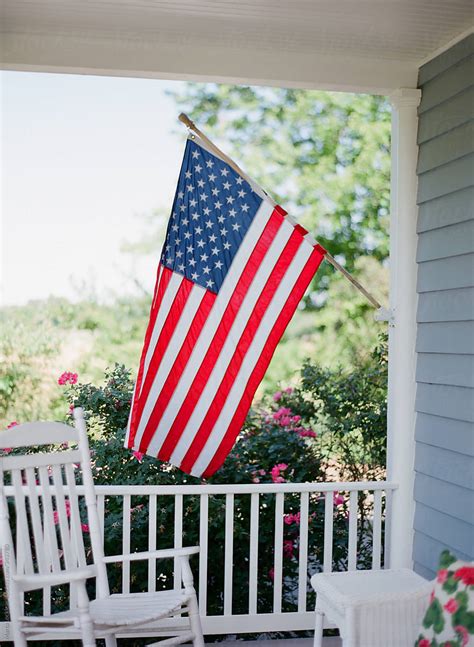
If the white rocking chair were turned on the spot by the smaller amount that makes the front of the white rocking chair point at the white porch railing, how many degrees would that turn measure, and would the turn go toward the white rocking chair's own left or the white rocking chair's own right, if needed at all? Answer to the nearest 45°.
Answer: approximately 90° to the white rocking chair's own left

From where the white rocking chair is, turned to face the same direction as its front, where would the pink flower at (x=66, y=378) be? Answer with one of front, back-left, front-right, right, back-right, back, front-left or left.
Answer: back-left

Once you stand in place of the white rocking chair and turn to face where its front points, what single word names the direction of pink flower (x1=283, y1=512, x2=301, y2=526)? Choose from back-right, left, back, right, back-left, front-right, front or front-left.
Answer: left

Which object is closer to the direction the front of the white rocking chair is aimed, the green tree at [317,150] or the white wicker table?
the white wicker table

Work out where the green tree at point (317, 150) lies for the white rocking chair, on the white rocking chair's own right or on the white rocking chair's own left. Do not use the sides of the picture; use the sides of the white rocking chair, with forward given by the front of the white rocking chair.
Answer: on the white rocking chair's own left

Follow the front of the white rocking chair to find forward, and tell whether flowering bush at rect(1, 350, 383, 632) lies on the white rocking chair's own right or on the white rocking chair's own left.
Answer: on the white rocking chair's own left

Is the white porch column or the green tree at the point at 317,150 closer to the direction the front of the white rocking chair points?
the white porch column

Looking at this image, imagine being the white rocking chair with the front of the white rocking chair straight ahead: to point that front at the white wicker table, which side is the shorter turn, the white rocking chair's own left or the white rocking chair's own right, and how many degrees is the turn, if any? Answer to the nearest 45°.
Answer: approximately 45° to the white rocking chair's own left

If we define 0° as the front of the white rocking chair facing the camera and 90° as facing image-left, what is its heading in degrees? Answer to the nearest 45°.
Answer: approximately 315°

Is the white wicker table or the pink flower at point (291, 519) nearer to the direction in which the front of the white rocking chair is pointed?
the white wicker table
